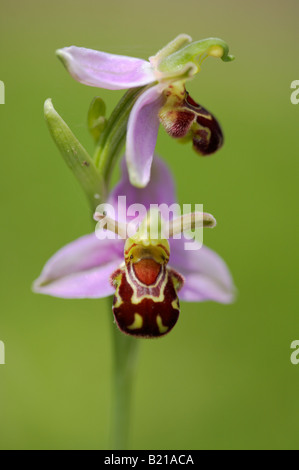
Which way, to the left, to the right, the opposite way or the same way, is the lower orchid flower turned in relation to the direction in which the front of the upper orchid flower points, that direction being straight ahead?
to the right

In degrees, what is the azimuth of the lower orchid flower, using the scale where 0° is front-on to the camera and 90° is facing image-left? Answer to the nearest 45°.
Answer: approximately 0°

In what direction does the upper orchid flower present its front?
to the viewer's right

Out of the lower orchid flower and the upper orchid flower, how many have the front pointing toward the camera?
1
